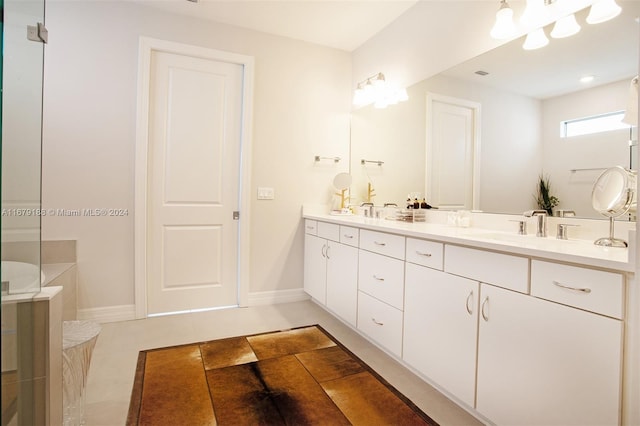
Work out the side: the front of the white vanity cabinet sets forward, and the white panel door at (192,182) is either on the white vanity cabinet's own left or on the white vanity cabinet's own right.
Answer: on the white vanity cabinet's own right

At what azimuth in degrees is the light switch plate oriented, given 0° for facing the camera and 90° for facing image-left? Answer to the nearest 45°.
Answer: approximately 0°

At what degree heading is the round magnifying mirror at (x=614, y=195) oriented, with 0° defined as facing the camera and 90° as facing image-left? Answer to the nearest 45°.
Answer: approximately 45°

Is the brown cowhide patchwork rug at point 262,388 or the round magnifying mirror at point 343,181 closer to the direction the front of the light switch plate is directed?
the brown cowhide patchwork rug

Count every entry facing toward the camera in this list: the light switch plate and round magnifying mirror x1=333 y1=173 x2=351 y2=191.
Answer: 2

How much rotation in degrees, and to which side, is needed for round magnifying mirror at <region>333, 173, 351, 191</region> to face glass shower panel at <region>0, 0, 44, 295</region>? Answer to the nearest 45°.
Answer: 0° — it already faces it

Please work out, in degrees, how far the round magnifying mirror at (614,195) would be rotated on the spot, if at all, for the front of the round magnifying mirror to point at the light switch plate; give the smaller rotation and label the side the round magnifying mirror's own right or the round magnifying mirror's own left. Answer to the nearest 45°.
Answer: approximately 45° to the round magnifying mirror's own right
